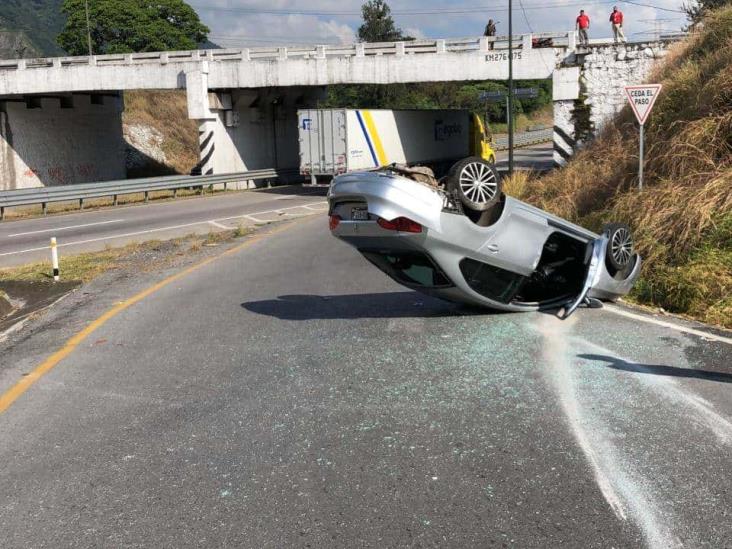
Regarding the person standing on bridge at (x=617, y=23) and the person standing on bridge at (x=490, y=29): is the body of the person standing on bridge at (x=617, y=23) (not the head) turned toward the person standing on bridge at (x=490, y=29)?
no

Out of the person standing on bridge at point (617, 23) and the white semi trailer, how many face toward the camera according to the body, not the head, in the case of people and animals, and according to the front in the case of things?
1

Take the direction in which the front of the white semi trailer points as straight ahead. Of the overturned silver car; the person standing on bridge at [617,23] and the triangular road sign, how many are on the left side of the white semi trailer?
0

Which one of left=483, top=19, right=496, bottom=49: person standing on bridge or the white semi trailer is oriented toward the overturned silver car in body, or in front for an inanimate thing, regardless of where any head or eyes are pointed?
the person standing on bridge

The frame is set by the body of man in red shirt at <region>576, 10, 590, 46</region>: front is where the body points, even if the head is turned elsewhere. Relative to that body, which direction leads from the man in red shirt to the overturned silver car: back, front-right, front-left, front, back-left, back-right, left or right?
front

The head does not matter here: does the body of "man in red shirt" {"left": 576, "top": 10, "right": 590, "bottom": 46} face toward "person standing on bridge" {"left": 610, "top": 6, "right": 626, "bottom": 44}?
no

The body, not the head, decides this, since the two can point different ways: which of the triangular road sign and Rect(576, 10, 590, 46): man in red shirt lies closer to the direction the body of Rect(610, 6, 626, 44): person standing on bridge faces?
the triangular road sign

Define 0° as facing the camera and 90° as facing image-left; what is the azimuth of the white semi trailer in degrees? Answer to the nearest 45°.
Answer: approximately 225°

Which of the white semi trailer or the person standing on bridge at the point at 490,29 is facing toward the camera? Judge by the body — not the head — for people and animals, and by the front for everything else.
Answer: the person standing on bridge

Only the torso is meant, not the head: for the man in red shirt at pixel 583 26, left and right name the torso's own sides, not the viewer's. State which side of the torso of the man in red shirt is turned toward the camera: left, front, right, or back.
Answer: front

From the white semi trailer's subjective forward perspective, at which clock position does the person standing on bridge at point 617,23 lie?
The person standing on bridge is roughly at 2 o'clock from the white semi trailer.

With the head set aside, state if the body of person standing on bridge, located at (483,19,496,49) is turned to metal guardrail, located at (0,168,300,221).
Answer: no

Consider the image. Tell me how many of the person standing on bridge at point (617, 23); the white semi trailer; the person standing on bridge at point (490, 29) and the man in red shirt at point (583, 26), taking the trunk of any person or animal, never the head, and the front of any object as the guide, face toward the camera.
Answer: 3

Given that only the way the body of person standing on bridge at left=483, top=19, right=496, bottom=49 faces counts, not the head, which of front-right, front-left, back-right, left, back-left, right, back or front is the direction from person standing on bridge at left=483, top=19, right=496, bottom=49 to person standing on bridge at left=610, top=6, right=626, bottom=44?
front-left

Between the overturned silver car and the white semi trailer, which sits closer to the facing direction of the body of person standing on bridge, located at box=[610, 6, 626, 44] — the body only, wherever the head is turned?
the overturned silver car

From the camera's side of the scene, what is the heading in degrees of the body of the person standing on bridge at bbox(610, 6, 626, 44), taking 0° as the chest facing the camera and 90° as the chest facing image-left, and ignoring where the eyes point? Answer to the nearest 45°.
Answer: approximately 0°

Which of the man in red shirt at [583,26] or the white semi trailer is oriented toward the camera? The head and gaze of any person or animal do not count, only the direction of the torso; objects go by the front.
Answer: the man in red shirt

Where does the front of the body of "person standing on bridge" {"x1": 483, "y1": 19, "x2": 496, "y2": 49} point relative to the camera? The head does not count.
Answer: toward the camera

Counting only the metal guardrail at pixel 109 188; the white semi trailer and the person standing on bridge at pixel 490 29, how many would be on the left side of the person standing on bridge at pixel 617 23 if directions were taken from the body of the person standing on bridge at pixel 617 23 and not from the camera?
0

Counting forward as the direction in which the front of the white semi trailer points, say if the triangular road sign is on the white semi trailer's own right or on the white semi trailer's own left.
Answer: on the white semi trailer's own right
